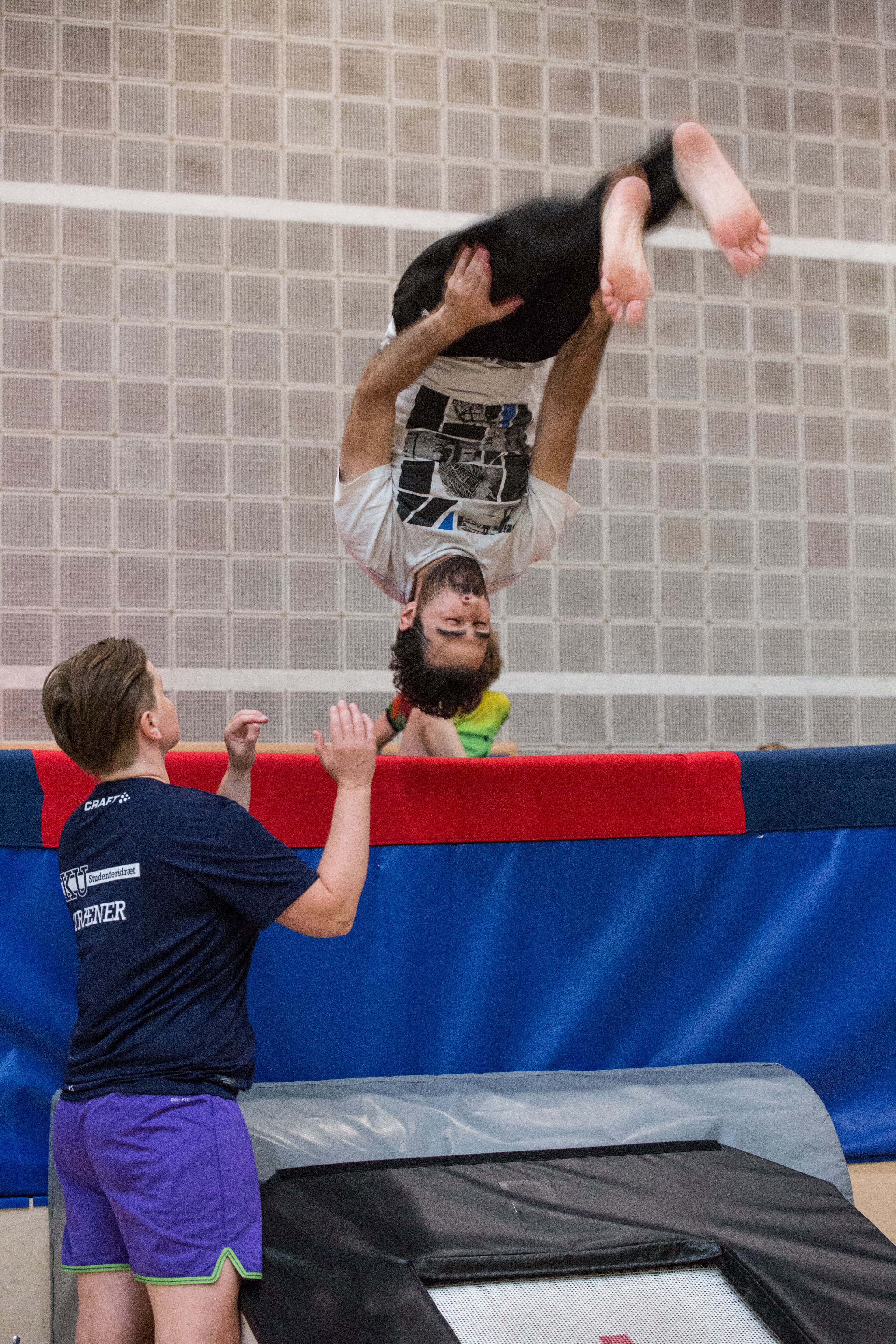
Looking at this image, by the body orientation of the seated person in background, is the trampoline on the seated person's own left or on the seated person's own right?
on the seated person's own left

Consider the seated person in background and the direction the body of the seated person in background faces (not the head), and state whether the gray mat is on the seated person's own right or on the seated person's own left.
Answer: on the seated person's own left
